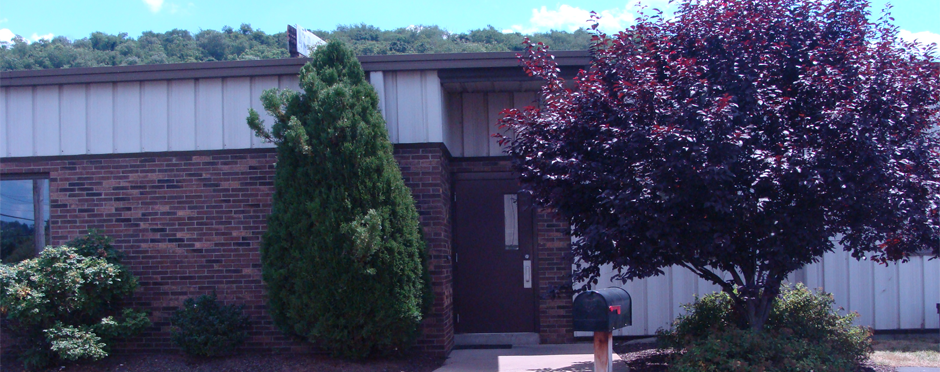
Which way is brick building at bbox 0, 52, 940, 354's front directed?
toward the camera

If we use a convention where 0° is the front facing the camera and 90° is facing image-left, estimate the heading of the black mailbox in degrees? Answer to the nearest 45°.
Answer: approximately 45°

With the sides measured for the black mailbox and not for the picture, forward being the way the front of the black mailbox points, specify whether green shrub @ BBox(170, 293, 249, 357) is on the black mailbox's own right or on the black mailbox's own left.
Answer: on the black mailbox's own right

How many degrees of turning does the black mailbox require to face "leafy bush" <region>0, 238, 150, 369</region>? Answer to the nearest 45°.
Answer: approximately 45° to its right

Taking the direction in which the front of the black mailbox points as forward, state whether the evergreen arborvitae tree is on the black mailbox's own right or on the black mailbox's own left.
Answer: on the black mailbox's own right
